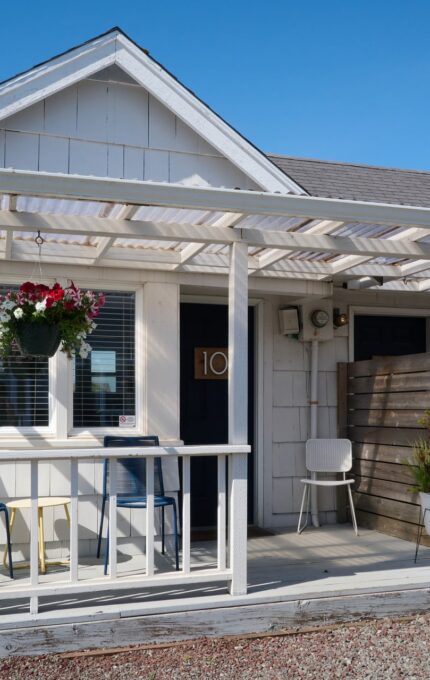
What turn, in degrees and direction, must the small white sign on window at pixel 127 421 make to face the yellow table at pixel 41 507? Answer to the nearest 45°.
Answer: approximately 45° to its right

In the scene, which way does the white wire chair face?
toward the camera

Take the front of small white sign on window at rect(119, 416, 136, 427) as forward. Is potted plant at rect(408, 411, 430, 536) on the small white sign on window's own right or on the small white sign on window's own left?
on the small white sign on window's own left

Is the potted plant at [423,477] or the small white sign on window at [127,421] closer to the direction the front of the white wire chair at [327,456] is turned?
the potted plant

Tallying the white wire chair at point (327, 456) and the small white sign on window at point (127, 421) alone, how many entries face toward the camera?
2

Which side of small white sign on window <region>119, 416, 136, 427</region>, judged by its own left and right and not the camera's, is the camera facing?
front

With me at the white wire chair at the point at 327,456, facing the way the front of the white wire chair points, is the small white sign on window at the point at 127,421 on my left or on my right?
on my right

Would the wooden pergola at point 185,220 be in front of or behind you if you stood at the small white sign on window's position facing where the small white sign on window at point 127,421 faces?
in front

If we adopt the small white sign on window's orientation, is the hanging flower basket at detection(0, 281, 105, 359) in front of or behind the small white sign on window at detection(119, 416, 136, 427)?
in front

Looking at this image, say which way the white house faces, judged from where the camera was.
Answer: facing the viewer
